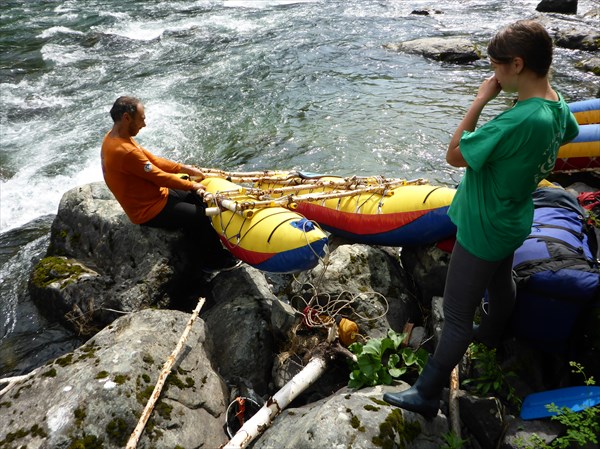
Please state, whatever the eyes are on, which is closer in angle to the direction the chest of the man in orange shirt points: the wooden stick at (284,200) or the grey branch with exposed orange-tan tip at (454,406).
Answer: the wooden stick

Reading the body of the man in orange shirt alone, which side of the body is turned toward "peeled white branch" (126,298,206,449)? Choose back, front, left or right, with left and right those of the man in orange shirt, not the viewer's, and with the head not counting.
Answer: right

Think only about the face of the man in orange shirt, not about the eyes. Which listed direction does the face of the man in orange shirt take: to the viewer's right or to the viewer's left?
to the viewer's right

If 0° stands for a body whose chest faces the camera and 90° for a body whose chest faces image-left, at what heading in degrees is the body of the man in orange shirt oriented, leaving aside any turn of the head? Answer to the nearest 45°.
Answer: approximately 270°

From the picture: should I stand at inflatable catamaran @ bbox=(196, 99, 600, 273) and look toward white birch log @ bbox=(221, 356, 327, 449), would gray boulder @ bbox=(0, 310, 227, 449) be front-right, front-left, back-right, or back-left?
front-right

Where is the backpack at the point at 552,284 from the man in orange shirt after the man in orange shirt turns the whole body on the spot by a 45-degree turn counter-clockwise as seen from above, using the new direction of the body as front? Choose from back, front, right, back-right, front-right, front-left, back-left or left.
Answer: right

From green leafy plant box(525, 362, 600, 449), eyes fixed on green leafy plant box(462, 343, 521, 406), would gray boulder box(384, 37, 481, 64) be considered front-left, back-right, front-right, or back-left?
front-right

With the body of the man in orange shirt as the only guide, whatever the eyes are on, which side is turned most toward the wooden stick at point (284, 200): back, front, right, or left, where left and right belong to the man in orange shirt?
front

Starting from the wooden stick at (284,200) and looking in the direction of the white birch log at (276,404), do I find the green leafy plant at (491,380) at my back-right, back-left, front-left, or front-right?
front-left

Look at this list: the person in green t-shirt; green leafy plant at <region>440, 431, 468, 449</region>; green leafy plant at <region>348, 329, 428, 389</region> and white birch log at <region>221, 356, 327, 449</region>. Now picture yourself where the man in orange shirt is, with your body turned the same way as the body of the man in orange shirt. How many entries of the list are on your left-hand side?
0

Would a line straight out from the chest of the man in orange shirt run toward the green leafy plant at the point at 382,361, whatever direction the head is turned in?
no

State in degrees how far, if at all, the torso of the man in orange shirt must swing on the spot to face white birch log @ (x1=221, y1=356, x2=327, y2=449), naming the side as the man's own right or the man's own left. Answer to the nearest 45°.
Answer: approximately 90° to the man's own right

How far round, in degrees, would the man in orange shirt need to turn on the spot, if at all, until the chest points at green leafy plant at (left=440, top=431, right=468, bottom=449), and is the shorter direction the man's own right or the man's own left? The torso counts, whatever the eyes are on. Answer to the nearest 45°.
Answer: approximately 45° to the man's own right

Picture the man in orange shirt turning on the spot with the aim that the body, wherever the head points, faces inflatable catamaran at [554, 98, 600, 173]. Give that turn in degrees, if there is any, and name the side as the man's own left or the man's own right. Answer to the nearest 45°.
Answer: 0° — they already face it

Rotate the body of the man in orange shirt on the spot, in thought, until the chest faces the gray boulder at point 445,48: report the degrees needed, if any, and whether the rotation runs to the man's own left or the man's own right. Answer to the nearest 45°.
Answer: approximately 45° to the man's own left

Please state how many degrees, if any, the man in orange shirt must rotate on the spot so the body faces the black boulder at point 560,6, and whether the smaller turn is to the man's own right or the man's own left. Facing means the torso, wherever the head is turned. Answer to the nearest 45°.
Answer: approximately 45° to the man's own left
